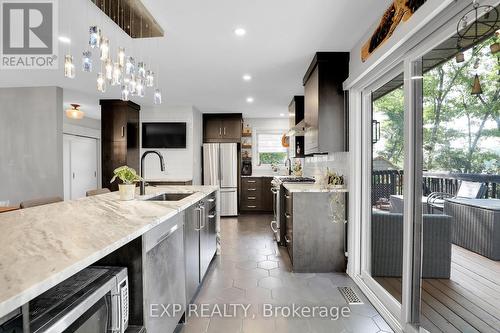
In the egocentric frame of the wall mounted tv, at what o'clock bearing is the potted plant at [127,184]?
The potted plant is roughly at 12 o'clock from the wall mounted tv.

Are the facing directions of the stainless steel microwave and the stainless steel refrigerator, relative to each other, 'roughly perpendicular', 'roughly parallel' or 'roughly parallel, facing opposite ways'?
roughly perpendicular

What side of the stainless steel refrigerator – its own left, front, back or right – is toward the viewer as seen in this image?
front

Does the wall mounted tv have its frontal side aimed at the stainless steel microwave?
yes

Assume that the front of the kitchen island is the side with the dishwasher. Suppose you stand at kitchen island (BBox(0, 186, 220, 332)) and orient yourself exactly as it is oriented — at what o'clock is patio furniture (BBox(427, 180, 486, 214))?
The patio furniture is roughly at 11 o'clock from the kitchen island.

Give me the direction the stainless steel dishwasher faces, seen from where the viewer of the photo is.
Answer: facing the viewer and to the right of the viewer

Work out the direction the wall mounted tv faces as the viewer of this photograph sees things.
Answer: facing the viewer

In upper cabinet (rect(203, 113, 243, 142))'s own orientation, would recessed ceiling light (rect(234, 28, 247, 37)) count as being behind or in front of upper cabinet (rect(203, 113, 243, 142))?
in front

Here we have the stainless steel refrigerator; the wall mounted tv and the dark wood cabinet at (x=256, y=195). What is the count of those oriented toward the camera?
3

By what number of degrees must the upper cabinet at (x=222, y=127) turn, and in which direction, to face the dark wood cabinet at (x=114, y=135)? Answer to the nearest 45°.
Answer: approximately 45° to its right

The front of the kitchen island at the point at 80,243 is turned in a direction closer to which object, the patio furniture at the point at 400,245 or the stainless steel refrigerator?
the patio furniture

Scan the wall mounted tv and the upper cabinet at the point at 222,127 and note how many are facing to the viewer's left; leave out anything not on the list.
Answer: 0

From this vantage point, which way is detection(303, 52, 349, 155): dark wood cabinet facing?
to the viewer's left

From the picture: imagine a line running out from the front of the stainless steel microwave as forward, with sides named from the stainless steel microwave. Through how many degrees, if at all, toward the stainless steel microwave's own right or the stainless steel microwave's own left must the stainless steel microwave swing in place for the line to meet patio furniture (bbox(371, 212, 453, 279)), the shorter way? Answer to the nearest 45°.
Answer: approximately 45° to the stainless steel microwave's own left

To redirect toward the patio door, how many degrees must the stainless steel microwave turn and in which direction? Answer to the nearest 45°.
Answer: approximately 45° to its left
